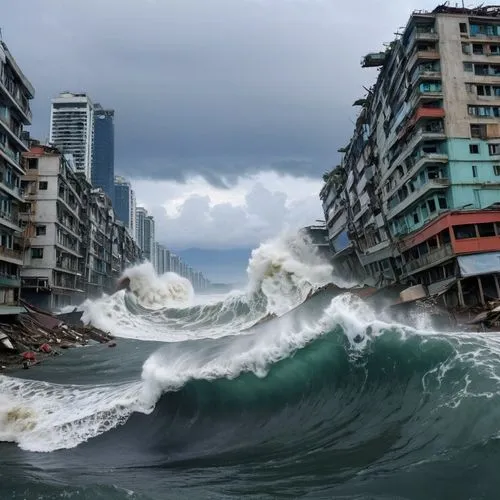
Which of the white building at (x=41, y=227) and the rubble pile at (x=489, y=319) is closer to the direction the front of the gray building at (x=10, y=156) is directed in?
the rubble pile

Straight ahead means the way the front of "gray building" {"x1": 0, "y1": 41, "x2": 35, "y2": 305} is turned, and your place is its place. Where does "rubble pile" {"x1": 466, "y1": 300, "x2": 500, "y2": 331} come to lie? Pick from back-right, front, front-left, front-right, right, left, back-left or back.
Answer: front-right

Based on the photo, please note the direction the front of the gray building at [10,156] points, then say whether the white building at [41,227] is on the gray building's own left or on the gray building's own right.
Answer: on the gray building's own left

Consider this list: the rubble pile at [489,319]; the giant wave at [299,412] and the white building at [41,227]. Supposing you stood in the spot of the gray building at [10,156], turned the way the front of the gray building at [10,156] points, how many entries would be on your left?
1

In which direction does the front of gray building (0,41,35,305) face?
to the viewer's right

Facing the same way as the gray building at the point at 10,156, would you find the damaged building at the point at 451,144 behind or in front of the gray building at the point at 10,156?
in front
